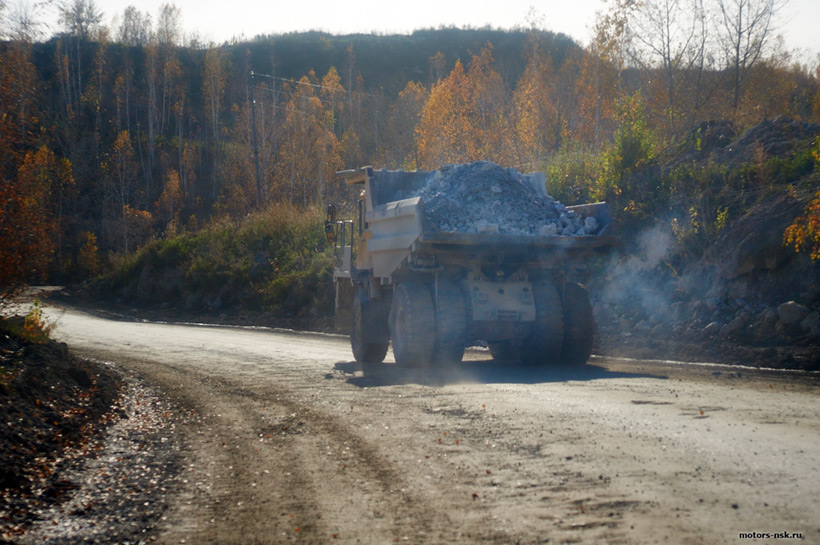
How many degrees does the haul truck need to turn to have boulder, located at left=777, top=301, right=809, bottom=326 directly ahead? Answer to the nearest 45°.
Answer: approximately 135° to its right

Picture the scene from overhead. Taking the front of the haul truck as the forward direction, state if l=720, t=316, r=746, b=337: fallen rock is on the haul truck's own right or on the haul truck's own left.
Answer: on the haul truck's own right

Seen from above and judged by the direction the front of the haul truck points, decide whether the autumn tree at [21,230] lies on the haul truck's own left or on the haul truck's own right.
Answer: on the haul truck's own left

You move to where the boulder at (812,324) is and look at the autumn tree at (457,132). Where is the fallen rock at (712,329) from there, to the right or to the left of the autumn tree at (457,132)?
left

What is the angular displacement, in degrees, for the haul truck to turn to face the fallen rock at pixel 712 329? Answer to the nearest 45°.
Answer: approximately 90° to its right

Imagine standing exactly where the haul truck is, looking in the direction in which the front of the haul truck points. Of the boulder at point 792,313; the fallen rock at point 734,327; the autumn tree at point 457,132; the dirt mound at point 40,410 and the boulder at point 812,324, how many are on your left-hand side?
1

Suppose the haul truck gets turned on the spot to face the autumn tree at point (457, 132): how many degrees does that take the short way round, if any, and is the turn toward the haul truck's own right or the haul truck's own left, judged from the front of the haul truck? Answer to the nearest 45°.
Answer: approximately 45° to the haul truck's own right

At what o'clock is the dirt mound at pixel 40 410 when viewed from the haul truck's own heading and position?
The dirt mound is roughly at 7 o'clock from the haul truck.

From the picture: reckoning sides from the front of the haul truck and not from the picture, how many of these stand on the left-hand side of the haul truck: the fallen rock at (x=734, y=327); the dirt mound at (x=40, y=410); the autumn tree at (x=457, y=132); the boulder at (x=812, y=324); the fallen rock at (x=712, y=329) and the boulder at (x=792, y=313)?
1

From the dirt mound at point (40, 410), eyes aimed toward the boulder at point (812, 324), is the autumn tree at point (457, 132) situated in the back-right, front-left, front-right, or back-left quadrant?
front-left

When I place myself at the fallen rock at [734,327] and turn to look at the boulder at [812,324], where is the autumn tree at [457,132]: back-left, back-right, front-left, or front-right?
back-left

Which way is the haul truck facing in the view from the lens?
facing away from the viewer and to the left of the viewer

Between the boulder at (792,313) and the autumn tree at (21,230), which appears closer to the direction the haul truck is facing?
the autumn tree
